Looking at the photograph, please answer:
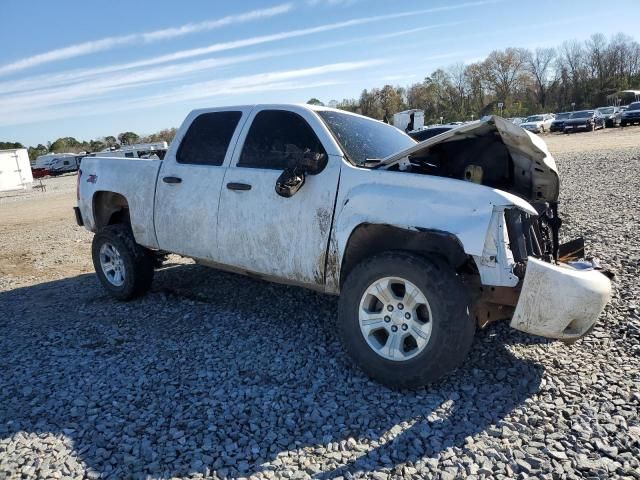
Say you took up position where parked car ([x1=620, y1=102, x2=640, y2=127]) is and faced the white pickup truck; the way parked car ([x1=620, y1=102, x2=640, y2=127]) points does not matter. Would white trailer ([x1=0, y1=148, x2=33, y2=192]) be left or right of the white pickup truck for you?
right

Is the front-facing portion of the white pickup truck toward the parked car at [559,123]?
no

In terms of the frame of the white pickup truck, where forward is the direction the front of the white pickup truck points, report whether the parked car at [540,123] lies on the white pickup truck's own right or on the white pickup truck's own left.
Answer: on the white pickup truck's own left

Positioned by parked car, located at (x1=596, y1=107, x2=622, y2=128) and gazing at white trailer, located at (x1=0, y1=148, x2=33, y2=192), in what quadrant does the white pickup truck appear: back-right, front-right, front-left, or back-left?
front-left

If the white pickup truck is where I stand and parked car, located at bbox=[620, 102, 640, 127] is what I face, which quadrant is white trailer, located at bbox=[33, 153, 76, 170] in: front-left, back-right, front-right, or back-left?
front-left

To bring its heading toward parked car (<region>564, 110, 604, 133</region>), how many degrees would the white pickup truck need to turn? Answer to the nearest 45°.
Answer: approximately 90° to its left

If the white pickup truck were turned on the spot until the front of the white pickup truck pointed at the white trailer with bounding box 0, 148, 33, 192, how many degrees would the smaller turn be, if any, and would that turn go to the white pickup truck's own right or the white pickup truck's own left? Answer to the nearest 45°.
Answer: approximately 180°

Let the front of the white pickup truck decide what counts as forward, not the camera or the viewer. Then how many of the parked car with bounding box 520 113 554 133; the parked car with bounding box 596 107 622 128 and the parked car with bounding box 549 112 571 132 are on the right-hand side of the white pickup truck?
0

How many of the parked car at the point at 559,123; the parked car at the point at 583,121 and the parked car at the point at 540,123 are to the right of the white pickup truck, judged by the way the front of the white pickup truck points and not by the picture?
0

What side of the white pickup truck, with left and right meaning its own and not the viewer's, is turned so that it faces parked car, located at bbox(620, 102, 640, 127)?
left

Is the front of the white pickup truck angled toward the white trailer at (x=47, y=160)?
no

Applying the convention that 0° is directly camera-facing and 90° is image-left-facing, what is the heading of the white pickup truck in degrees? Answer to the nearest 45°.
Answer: approximately 315°
